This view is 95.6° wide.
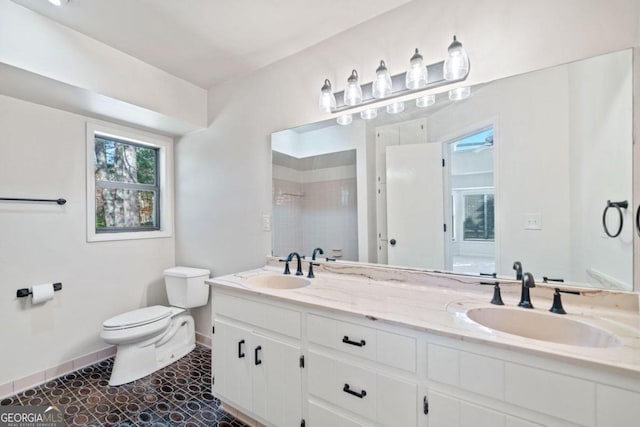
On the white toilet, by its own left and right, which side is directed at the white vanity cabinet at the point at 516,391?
left

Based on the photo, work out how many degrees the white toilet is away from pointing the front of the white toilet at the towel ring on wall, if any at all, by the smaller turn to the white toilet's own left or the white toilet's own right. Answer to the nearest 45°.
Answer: approximately 90° to the white toilet's own left

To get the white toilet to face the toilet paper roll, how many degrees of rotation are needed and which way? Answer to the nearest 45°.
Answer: approximately 45° to its right

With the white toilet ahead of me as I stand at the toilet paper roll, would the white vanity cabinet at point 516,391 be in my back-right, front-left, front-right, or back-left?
front-right

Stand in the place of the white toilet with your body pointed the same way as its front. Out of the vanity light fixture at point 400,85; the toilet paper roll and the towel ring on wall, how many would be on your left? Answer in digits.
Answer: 2

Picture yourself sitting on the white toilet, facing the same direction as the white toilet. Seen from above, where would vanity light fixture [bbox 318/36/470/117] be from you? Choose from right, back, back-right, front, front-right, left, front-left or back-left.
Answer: left

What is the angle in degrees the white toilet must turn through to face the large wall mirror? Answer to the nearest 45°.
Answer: approximately 90° to its left

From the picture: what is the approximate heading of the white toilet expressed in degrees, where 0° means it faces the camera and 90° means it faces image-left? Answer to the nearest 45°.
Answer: approximately 45°
